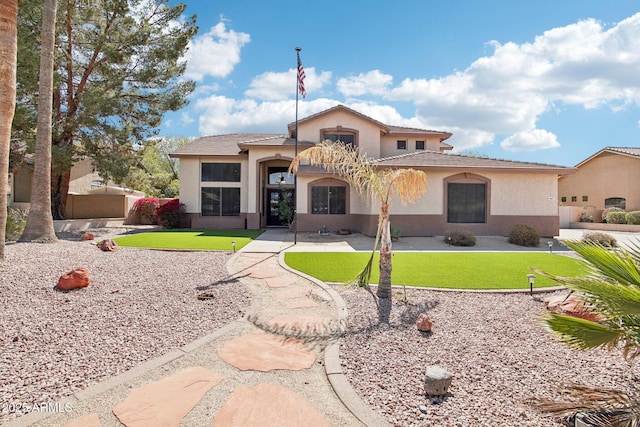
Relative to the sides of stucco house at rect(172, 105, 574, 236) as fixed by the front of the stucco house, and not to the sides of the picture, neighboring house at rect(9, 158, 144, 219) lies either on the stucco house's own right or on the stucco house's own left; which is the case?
on the stucco house's own right

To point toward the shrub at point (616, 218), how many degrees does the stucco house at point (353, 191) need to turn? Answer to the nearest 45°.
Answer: approximately 135° to its left

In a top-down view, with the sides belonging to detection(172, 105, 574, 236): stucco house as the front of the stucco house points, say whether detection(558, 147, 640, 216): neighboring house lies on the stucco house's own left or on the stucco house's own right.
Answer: on the stucco house's own left

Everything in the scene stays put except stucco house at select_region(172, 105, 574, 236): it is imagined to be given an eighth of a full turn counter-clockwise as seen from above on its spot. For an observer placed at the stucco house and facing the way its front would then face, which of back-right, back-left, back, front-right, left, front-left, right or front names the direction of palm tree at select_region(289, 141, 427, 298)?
front-right

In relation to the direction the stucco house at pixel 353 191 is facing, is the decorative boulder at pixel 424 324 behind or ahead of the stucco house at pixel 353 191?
ahead

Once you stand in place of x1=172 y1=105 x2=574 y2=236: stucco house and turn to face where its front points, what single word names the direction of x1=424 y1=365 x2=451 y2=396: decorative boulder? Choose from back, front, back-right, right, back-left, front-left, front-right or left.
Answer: front

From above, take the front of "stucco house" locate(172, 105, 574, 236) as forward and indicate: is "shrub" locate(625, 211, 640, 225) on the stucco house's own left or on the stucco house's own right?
on the stucco house's own left

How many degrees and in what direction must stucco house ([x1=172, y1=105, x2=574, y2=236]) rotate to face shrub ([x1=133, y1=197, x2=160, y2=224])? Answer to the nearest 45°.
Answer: approximately 90° to its right

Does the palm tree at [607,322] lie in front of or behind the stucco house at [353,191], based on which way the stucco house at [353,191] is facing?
in front

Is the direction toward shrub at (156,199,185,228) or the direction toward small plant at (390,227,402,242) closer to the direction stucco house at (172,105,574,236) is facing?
the small plant

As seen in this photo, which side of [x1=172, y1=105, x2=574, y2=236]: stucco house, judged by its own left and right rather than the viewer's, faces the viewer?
front

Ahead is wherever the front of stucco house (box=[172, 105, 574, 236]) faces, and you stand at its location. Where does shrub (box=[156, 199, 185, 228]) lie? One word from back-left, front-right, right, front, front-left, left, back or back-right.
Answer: right

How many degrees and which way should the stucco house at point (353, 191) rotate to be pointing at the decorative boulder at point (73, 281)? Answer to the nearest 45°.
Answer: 0° — it already faces it

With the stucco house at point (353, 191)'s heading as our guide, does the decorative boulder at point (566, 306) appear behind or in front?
in front

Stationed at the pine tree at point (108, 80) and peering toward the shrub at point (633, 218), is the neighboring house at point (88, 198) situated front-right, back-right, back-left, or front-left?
back-left
